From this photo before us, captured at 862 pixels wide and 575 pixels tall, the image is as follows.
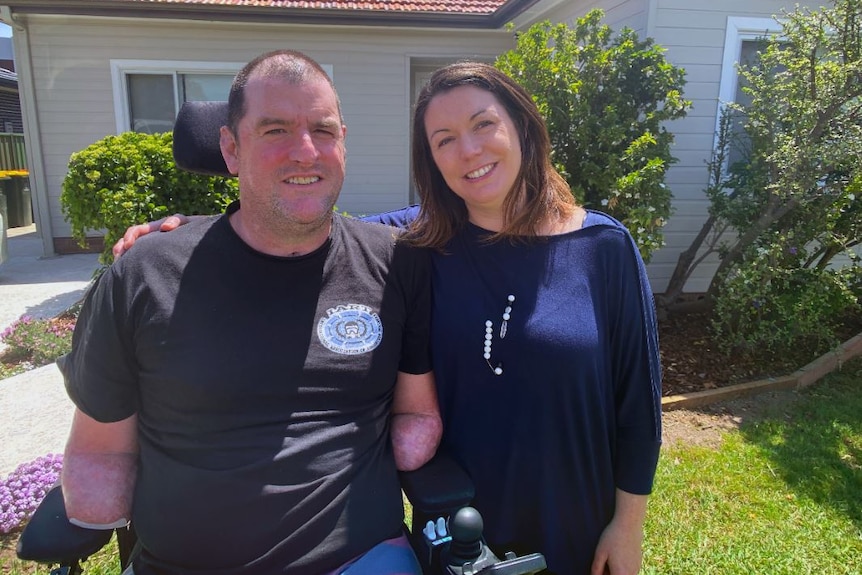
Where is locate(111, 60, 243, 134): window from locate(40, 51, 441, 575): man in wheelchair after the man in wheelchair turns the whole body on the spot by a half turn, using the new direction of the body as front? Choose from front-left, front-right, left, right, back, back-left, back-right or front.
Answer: front-right

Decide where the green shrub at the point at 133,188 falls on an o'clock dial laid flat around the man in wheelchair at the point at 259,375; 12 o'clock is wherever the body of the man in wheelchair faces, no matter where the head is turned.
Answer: The green shrub is roughly at 7 o'clock from the man in wheelchair.

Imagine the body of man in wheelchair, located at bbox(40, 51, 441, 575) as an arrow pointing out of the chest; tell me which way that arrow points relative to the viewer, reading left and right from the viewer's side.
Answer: facing the viewer and to the right of the viewer

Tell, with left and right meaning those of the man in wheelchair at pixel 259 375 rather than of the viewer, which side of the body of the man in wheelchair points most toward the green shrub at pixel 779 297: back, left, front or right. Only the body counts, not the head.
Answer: left

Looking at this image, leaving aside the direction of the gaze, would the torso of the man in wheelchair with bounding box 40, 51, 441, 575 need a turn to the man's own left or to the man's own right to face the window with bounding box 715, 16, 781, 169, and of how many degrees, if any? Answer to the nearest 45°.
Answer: approximately 90° to the man's own left
